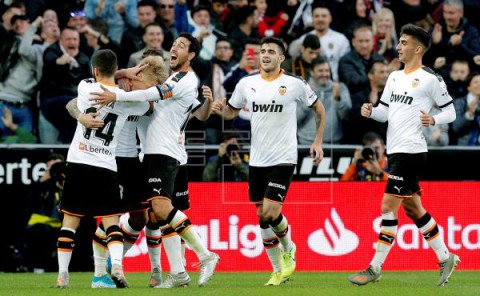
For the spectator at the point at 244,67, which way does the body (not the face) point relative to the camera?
toward the camera

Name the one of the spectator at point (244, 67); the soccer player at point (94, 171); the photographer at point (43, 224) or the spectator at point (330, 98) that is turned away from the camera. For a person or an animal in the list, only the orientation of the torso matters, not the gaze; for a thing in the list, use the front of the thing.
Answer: the soccer player

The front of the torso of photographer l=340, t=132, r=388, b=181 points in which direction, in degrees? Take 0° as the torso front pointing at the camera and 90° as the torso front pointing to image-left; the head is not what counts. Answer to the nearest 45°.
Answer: approximately 0°

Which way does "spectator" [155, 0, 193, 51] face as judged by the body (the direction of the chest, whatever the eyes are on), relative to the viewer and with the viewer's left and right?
facing the viewer

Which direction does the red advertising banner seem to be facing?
toward the camera

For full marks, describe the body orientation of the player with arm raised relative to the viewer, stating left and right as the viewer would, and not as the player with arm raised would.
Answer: facing to the left of the viewer

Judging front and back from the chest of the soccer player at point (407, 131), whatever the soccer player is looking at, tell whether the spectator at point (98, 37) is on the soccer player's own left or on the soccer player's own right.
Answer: on the soccer player's own right

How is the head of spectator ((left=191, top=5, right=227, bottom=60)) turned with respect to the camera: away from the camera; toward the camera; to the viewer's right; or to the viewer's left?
toward the camera

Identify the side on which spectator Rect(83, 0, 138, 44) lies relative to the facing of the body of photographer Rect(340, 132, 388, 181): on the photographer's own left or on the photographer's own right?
on the photographer's own right

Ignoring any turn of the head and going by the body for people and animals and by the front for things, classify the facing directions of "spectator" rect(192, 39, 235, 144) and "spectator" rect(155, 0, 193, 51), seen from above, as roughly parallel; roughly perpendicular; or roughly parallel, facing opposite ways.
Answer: roughly parallel

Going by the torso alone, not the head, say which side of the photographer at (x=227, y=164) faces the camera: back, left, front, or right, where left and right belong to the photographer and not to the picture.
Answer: front

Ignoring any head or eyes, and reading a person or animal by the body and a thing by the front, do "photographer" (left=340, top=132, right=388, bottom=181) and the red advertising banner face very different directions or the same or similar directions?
same or similar directions

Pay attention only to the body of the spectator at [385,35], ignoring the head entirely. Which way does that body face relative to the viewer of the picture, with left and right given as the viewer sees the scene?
facing the viewer

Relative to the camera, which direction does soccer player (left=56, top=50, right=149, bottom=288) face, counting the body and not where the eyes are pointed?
away from the camera

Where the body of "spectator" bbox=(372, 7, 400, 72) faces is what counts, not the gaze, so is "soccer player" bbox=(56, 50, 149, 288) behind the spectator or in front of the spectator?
in front

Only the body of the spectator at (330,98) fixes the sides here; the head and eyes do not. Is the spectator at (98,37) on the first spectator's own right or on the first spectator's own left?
on the first spectator's own right
